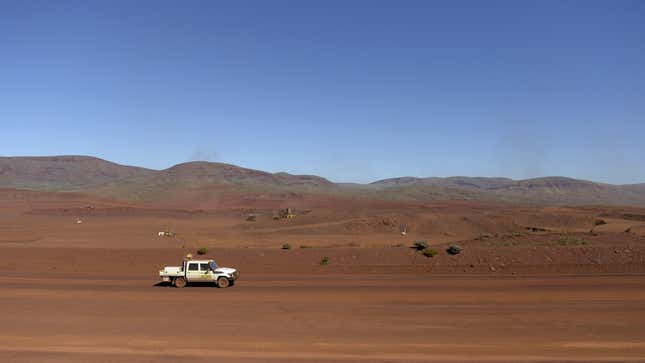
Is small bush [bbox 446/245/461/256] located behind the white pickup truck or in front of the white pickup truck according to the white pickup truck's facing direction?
in front

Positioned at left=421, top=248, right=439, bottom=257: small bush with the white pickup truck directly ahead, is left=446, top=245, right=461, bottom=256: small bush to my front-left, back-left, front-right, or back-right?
back-left

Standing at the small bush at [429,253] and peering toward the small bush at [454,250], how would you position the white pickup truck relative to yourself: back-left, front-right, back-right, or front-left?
back-right

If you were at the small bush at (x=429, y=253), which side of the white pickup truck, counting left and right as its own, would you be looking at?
front

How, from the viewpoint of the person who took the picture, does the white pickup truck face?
facing to the right of the viewer
